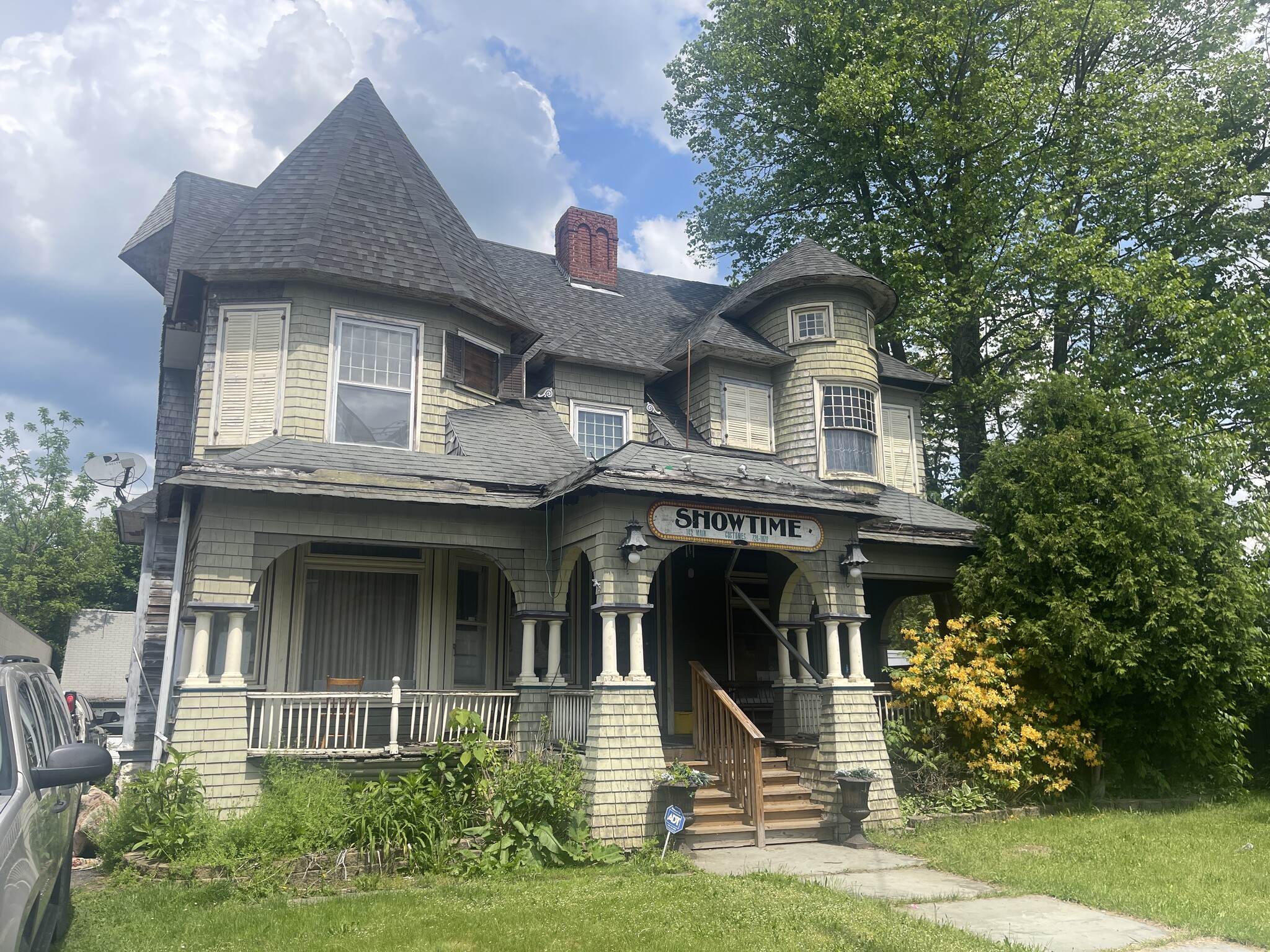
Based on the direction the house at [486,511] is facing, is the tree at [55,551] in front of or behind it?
behind

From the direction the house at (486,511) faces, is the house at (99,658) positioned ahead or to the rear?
to the rear

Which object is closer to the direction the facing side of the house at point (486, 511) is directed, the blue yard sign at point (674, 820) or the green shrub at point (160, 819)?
the blue yard sign

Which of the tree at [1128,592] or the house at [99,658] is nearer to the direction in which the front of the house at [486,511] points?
the tree

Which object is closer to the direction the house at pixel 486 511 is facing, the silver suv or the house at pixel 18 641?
the silver suv

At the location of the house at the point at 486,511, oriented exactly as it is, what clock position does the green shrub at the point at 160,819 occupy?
The green shrub is roughly at 3 o'clock from the house.

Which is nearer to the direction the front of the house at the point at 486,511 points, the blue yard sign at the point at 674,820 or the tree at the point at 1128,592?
the blue yard sign

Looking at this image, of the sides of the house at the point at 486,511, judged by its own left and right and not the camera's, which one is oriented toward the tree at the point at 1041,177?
left

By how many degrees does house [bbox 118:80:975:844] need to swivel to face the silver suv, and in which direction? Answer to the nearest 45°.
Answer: approximately 45° to its right

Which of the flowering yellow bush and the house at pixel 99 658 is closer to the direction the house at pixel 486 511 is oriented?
the flowering yellow bush

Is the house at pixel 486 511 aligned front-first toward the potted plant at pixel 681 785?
yes

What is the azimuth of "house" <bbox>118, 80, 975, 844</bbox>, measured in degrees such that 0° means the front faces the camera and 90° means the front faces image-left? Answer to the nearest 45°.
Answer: approximately 315°

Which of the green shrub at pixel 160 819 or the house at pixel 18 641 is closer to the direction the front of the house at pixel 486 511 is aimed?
the green shrub
